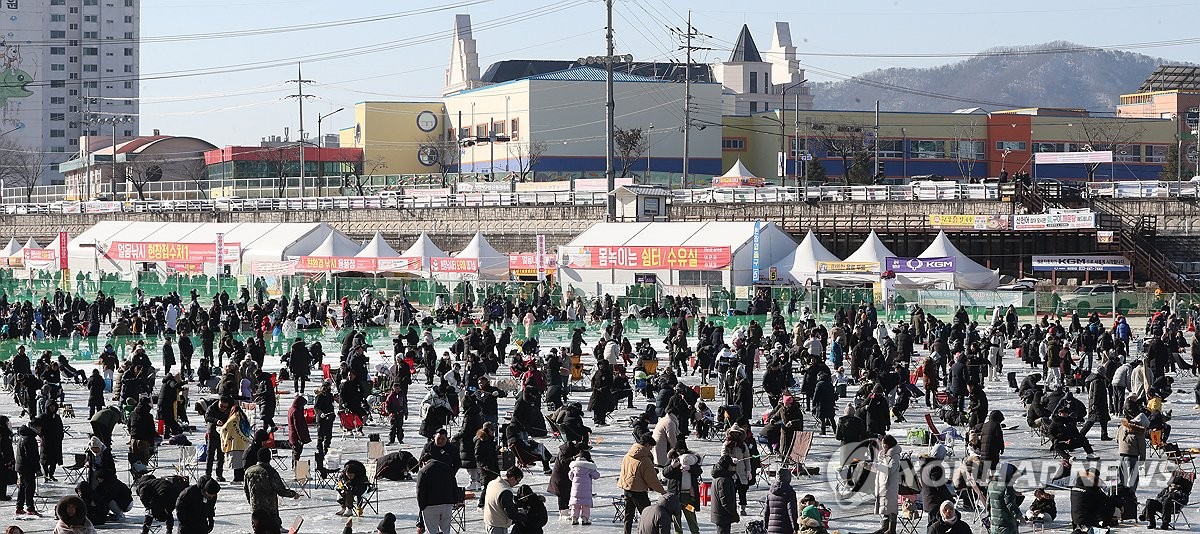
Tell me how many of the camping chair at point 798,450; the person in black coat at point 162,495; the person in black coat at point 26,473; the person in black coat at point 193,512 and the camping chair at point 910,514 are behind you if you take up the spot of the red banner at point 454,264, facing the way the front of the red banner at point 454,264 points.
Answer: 0

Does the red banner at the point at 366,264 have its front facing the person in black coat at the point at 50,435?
yes

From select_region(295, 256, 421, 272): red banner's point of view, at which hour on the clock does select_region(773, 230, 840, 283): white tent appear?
The white tent is roughly at 10 o'clock from the red banner.

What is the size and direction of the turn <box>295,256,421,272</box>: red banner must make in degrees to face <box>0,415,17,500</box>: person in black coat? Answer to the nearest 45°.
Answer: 0° — it already faces them

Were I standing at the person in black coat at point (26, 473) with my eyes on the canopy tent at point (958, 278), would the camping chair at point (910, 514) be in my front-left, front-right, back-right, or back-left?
front-right

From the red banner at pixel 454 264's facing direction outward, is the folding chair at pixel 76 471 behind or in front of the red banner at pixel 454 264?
in front

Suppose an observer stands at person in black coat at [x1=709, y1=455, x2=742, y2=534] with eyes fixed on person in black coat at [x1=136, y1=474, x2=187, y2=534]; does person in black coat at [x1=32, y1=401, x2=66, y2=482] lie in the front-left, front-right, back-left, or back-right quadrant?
front-right

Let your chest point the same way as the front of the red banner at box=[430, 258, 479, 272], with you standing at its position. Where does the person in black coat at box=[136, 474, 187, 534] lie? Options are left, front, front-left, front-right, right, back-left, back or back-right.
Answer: front

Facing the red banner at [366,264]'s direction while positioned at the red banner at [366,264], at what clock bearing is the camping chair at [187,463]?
The camping chair is roughly at 12 o'clock from the red banner.

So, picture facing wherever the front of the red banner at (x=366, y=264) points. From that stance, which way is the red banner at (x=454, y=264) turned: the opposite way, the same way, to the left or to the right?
the same way

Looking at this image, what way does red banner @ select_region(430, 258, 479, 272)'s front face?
toward the camera

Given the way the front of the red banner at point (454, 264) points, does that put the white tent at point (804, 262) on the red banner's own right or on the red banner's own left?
on the red banner's own left

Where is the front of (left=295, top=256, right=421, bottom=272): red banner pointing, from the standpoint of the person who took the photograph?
facing the viewer

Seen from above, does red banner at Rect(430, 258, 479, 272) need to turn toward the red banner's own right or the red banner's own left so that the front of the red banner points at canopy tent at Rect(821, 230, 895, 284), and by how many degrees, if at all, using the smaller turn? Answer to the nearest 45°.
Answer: approximately 45° to the red banner's own left

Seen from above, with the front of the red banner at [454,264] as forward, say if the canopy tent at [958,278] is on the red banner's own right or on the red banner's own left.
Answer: on the red banner's own left

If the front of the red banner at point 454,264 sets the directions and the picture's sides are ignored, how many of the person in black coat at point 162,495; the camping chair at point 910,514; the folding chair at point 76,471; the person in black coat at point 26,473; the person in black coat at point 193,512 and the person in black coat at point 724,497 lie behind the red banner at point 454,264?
0

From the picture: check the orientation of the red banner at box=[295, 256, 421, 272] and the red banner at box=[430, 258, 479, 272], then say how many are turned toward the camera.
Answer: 2

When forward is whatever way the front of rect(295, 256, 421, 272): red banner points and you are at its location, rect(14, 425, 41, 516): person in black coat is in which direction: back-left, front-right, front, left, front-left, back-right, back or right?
front

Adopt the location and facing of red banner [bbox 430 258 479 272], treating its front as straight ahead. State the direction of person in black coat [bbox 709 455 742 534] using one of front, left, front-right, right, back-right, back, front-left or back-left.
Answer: front

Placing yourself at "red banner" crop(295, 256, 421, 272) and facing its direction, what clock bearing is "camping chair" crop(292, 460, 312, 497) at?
The camping chair is roughly at 12 o'clock from the red banner.
